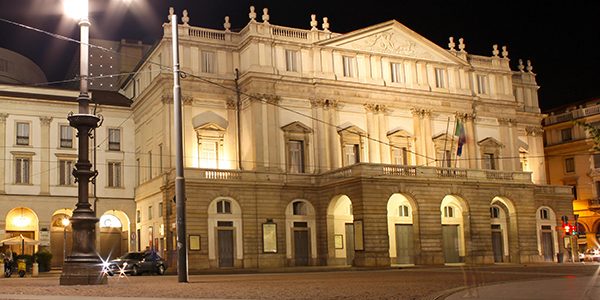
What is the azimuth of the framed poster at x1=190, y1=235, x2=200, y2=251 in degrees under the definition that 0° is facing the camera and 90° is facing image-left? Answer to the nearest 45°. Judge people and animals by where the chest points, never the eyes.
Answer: approximately 0°

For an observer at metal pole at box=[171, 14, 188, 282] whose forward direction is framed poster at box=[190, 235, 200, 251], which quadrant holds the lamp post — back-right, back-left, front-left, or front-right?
back-left

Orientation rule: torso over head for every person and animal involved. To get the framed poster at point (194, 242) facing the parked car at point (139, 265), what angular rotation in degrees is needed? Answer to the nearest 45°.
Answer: approximately 45° to its right

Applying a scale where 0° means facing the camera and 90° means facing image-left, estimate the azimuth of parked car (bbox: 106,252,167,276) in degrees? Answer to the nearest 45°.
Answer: approximately 45°

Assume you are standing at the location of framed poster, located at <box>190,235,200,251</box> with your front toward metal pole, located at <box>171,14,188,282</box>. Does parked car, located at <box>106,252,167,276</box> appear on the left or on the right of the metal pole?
right

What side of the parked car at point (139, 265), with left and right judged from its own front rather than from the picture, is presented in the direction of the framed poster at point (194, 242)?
back
